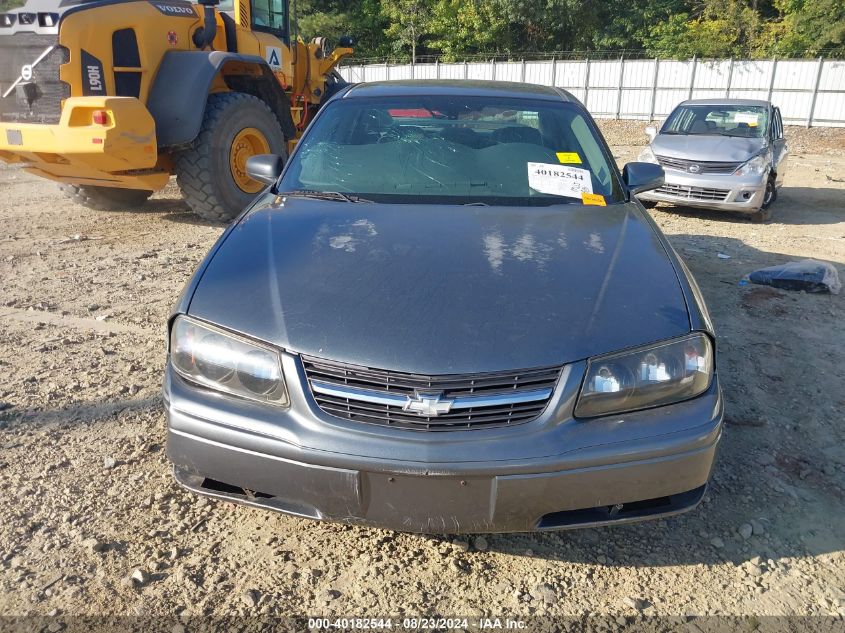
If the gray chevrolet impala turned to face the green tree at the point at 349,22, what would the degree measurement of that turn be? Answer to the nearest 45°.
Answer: approximately 180°

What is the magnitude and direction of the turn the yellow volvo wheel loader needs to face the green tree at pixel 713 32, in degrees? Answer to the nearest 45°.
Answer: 0° — it already faces it

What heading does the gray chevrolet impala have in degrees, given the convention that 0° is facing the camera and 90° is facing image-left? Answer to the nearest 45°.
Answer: approximately 0°

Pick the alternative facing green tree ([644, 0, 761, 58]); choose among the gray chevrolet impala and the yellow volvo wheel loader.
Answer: the yellow volvo wheel loader

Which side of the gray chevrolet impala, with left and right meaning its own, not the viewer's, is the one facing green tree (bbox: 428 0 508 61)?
back

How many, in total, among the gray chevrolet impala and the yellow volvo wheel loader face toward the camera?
1

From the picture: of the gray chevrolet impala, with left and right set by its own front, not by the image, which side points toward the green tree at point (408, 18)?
back

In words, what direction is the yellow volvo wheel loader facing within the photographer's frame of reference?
facing away from the viewer and to the right of the viewer

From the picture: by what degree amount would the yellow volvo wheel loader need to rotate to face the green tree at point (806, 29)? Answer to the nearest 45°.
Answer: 0° — it already faces it

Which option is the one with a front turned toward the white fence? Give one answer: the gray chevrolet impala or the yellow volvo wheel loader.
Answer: the yellow volvo wheel loader
